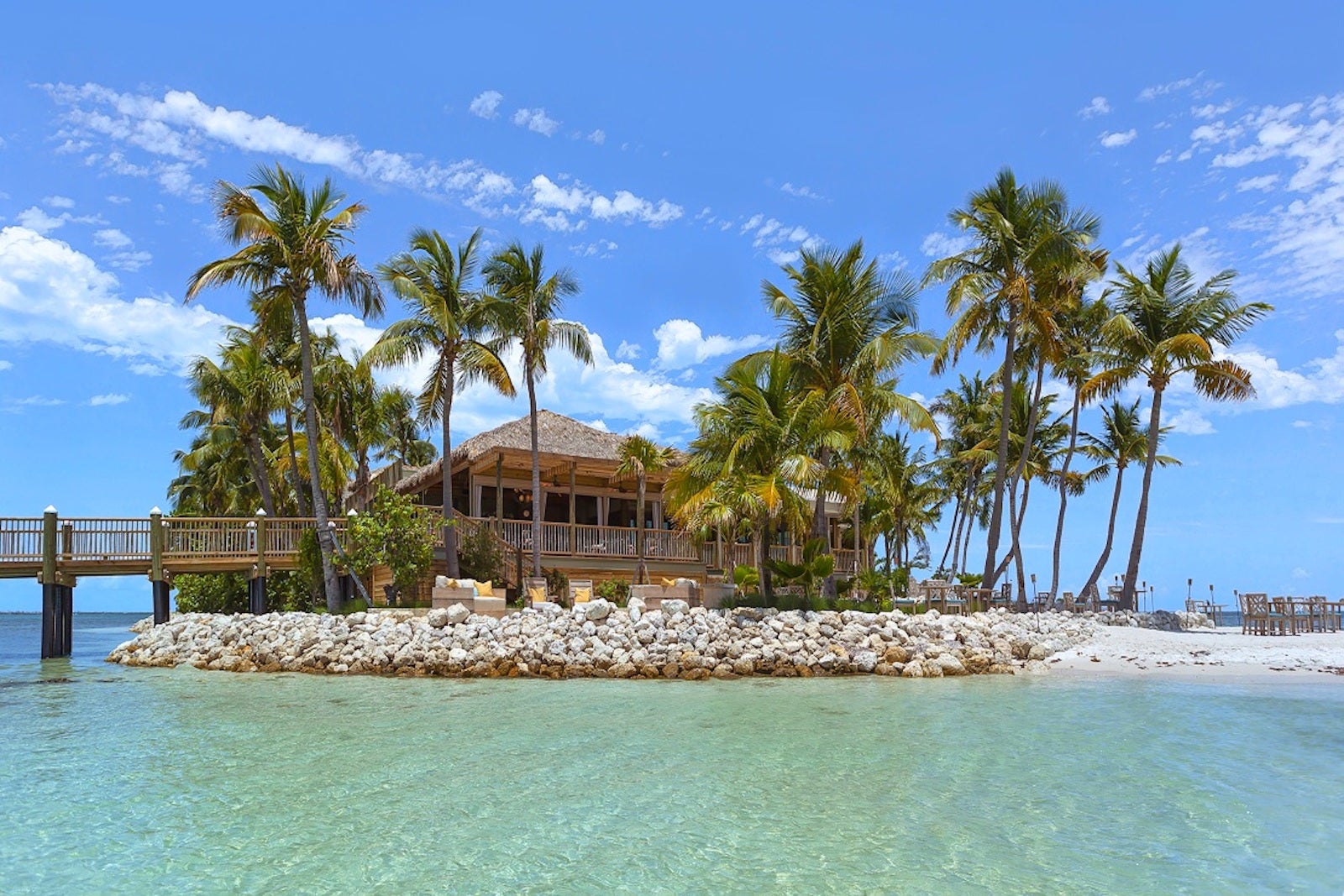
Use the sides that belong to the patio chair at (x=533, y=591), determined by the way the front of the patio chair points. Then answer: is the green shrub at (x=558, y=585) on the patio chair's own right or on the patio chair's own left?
on the patio chair's own left

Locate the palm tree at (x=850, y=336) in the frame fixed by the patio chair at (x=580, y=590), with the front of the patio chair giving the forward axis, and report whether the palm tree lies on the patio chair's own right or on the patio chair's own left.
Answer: on the patio chair's own left

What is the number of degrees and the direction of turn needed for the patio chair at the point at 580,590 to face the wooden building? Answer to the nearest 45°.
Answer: approximately 180°

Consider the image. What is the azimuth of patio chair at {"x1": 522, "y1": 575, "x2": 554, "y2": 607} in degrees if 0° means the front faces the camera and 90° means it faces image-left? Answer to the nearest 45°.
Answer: approximately 315°

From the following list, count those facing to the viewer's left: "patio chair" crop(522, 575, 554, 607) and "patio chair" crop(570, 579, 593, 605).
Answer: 0

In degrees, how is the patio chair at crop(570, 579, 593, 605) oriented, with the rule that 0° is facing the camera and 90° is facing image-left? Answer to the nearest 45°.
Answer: approximately 0°

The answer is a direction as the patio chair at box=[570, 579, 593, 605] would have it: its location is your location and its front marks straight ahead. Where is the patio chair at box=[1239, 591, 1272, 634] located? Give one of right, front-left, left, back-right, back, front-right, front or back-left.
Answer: left
